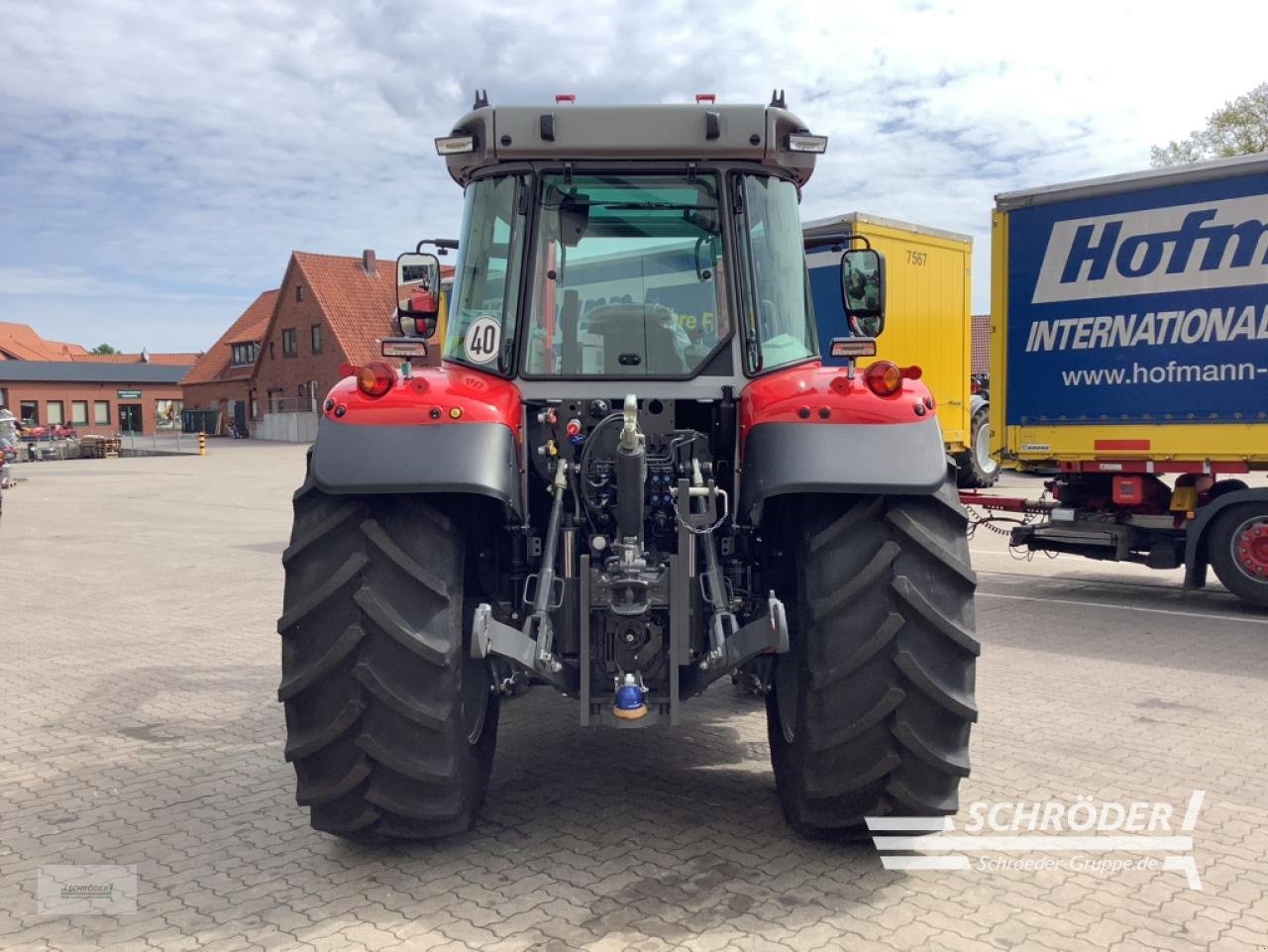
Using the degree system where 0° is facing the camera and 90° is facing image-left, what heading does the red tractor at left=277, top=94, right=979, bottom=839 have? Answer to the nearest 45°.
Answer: approximately 180°

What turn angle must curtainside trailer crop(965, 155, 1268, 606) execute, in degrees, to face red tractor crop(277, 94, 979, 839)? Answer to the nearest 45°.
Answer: approximately 90° to its left

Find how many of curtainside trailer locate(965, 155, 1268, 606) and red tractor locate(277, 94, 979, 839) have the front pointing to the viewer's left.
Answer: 1

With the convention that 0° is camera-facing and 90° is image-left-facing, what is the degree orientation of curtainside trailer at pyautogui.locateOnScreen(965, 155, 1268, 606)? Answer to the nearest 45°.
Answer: approximately 90°

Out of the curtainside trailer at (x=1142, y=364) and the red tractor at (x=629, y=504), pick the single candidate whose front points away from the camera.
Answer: the red tractor

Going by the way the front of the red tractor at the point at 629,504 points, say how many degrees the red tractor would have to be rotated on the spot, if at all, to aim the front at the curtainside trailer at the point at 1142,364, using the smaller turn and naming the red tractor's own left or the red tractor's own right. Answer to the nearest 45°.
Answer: approximately 45° to the red tractor's own right

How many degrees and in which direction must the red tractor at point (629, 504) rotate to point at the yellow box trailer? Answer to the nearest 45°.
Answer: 0° — it already faces it

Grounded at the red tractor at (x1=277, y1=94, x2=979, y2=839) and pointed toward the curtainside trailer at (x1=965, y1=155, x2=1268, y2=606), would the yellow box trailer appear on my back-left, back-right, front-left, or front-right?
front-left

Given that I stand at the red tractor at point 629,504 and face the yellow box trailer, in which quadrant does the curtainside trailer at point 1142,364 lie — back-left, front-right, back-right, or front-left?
front-right

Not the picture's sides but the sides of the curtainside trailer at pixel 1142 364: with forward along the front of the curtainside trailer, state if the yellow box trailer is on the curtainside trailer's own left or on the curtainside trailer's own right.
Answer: on the curtainside trailer's own right
